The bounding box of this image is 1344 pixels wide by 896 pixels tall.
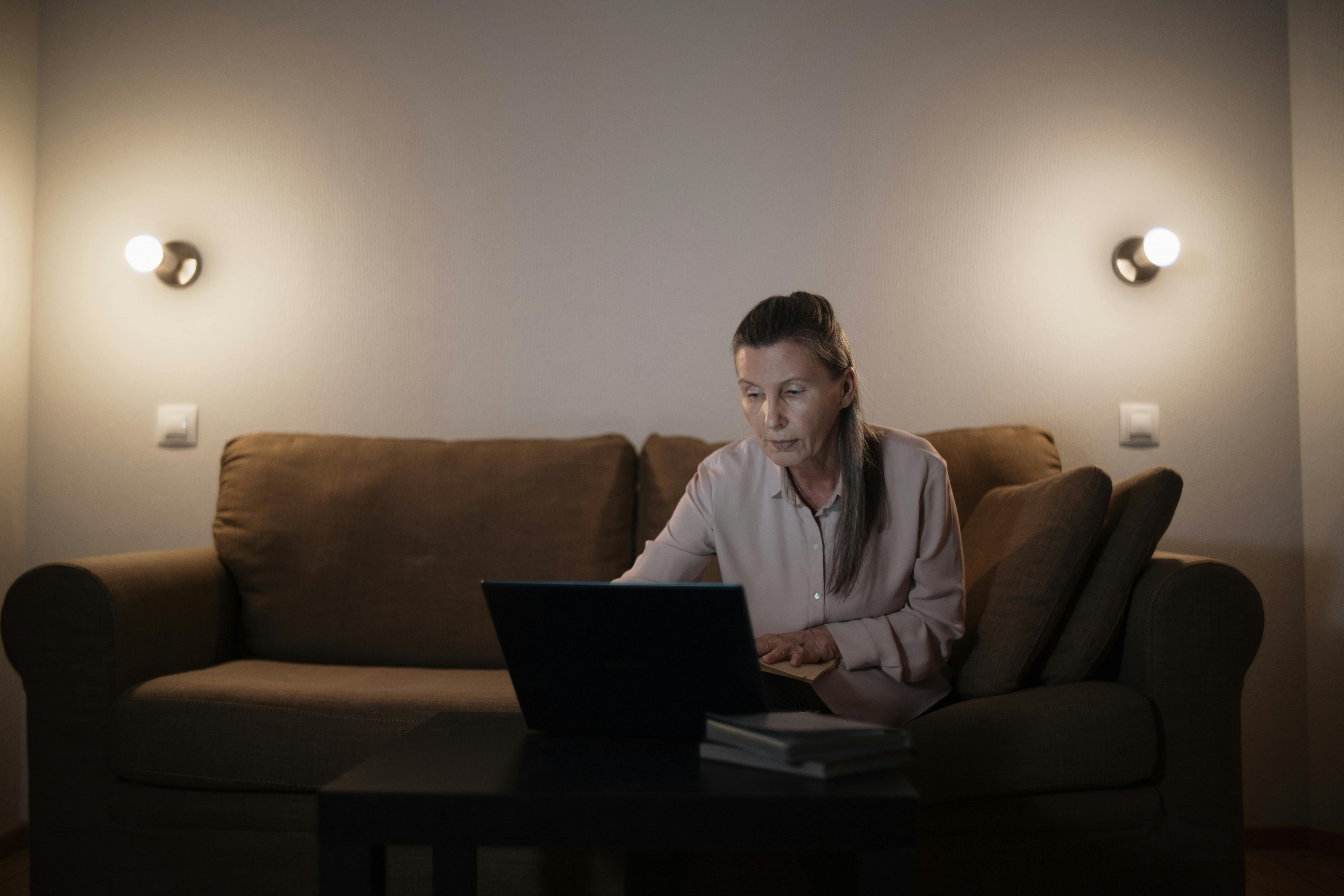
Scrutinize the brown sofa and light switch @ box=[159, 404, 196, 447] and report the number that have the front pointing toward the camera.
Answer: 2

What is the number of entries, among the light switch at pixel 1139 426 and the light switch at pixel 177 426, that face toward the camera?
2

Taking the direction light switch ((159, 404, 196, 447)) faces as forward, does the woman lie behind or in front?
in front

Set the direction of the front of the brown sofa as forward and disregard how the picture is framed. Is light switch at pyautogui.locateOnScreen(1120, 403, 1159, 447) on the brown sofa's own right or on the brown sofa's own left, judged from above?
on the brown sofa's own left

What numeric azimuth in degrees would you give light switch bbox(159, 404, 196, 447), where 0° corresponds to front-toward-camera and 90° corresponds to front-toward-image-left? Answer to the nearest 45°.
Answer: approximately 0°

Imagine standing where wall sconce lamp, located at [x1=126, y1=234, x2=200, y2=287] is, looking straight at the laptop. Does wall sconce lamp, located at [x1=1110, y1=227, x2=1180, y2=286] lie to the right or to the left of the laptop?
left

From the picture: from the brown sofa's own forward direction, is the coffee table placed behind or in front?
in front

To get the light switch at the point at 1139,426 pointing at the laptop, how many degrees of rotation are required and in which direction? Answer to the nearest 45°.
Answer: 0° — it already faces it
